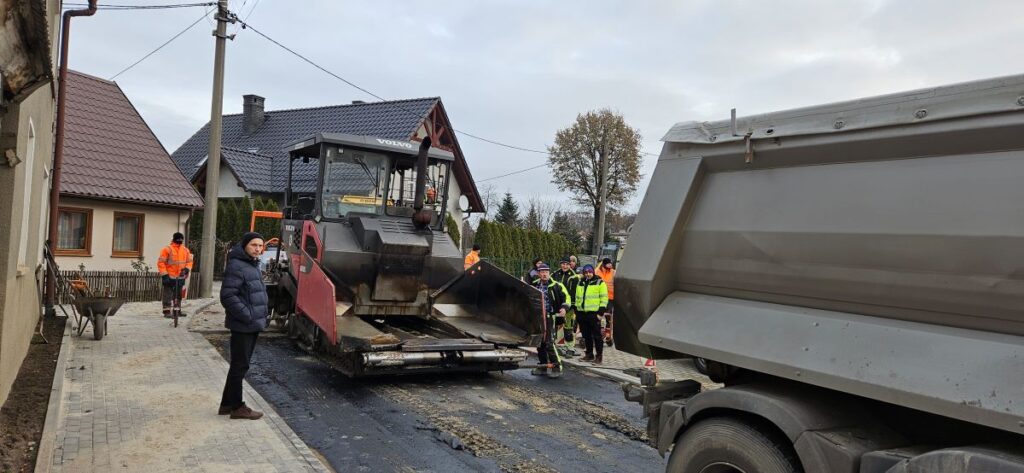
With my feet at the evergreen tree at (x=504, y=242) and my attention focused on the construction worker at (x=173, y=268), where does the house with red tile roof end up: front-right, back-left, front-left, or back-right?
front-right

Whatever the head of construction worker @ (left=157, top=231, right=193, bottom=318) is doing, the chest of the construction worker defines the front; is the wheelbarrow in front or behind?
in front

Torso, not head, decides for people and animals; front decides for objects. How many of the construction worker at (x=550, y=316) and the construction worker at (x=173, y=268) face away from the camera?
0

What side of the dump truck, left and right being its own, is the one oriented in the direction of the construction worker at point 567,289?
back

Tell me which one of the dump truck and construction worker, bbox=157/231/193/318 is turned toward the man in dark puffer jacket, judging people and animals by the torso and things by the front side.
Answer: the construction worker

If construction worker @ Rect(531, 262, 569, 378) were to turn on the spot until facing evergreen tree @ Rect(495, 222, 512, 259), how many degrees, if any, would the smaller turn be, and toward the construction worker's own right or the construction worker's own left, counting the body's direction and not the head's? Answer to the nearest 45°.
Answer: approximately 135° to the construction worker's own right

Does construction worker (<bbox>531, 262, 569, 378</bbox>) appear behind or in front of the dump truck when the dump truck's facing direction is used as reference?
behind

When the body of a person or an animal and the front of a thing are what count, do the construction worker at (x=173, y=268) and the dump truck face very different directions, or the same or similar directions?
same or similar directions

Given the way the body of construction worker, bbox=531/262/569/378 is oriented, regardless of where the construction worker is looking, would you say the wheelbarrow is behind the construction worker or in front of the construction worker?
in front

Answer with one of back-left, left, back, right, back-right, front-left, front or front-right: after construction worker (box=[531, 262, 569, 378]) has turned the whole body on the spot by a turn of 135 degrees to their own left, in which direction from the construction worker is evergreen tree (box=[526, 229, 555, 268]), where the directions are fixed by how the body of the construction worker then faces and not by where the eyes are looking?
left

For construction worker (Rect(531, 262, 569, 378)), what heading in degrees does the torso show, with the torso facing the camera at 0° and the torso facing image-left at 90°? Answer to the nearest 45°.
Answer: approximately 45°

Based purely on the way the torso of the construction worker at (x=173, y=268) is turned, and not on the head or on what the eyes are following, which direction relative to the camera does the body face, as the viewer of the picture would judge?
toward the camera

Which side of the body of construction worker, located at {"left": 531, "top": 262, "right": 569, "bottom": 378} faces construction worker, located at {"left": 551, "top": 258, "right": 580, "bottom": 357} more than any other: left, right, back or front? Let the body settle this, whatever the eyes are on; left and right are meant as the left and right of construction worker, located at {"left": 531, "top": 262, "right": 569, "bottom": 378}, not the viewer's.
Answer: back

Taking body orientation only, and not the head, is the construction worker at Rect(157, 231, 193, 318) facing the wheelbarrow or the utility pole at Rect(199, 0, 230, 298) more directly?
the wheelbarrow

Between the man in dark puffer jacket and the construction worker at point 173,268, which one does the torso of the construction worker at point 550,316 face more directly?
the man in dark puffer jacket

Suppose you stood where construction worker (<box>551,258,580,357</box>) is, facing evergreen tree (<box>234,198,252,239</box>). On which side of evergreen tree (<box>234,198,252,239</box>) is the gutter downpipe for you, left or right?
left
